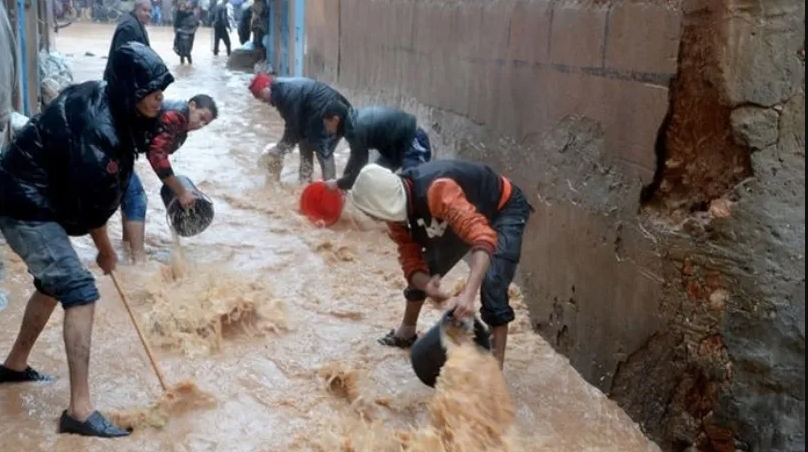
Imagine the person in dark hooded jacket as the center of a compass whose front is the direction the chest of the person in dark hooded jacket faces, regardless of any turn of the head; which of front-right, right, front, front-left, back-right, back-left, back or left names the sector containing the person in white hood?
front

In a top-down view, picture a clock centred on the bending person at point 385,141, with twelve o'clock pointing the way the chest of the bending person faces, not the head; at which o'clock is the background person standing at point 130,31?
The background person standing is roughly at 1 o'clock from the bending person.

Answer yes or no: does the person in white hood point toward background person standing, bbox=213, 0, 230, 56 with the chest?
no

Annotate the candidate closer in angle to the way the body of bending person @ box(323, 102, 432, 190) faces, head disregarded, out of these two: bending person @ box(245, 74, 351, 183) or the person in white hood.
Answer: the bending person

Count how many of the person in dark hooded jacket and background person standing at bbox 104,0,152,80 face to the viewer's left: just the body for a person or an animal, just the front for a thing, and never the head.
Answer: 0

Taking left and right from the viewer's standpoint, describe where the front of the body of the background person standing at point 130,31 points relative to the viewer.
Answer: facing the viewer and to the right of the viewer

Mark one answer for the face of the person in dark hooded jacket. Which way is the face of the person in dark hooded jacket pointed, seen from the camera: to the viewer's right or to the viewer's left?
to the viewer's right

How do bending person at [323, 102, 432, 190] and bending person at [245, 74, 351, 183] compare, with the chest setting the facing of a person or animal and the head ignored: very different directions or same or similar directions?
same or similar directions

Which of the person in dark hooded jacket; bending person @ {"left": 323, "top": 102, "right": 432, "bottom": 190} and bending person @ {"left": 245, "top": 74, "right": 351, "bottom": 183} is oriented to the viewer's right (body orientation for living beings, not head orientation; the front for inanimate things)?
the person in dark hooded jacket

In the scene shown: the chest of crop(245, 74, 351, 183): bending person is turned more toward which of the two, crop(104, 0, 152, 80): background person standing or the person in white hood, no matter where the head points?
the background person standing

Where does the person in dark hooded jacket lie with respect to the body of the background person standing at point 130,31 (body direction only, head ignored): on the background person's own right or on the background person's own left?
on the background person's own right

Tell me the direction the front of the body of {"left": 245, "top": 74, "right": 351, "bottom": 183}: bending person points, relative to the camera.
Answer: to the viewer's left

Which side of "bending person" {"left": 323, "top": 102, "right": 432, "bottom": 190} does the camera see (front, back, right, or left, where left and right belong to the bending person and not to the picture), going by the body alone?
left

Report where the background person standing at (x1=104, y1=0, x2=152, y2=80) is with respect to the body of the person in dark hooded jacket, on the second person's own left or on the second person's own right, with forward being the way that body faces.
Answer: on the second person's own left

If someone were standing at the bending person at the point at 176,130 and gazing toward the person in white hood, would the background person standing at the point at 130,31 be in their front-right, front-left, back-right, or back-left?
back-left

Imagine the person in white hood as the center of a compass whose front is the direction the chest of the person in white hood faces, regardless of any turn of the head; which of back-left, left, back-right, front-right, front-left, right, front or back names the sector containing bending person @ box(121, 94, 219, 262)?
right

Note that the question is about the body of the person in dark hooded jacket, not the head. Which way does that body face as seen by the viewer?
to the viewer's right
